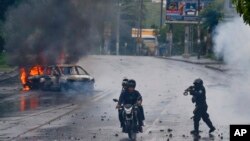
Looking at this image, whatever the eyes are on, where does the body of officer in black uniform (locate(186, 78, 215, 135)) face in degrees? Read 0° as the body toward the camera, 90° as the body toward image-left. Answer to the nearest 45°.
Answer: approximately 90°

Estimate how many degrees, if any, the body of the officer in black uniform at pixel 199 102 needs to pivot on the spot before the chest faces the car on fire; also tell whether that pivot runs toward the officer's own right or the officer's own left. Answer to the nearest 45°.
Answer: approximately 45° to the officer's own right

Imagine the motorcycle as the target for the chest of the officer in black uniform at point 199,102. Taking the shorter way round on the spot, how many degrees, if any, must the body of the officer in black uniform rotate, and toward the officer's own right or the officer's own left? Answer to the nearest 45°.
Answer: approximately 45° to the officer's own left
